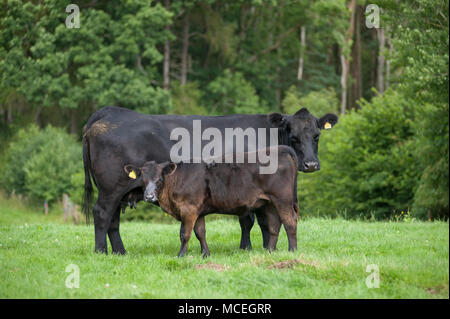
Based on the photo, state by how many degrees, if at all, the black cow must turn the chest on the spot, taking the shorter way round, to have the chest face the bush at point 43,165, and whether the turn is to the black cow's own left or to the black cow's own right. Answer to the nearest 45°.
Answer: approximately 90° to the black cow's own left

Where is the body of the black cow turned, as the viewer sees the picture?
to the viewer's right

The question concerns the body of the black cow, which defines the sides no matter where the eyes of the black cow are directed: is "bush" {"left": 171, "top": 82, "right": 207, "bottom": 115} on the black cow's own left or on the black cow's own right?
on the black cow's own left

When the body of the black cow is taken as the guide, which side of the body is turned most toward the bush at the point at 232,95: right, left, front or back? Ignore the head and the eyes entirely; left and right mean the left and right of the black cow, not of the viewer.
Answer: left

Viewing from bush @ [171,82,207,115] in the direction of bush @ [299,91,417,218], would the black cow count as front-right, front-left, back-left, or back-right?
front-right

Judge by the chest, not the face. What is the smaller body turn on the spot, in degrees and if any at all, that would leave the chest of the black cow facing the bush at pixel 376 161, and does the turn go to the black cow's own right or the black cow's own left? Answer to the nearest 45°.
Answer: approximately 45° to the black cow's own left

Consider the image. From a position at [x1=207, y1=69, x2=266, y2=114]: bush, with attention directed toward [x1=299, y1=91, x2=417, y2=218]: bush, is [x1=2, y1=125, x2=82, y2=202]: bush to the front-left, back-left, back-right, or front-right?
front-right
